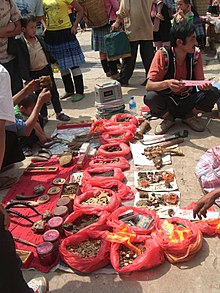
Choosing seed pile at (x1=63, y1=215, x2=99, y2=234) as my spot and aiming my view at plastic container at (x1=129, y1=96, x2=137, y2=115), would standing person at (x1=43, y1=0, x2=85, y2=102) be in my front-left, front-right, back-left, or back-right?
front-left

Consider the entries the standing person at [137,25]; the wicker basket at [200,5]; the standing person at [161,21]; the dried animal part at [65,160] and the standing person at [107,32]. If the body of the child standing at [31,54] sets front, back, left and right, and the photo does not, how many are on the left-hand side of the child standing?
4

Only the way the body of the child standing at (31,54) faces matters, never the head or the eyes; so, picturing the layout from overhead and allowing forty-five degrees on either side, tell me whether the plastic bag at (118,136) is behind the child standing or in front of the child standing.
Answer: in front

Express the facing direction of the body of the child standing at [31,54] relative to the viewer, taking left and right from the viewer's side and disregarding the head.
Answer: facing the viewer and to the right of the viewer

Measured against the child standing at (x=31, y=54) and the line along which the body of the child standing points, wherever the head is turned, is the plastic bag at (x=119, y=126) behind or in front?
in front

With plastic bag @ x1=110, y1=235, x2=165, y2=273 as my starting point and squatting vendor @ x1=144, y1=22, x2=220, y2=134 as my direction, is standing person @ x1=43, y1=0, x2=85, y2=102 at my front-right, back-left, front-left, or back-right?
front-left

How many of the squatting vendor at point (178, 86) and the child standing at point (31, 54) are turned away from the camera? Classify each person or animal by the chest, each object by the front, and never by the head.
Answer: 0

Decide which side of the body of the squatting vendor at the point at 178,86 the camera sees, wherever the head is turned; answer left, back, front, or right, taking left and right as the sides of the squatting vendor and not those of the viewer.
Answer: front

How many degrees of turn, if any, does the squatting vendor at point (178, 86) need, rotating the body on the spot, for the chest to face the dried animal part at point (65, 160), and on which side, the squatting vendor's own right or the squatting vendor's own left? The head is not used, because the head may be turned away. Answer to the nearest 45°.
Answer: approximately 45° to the squatting vendor's own right

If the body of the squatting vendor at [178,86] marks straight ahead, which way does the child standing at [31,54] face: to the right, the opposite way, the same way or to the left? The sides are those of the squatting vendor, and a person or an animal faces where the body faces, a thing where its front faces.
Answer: the same way

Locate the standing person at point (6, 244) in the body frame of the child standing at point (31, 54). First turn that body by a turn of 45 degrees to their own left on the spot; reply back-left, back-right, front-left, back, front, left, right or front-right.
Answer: right

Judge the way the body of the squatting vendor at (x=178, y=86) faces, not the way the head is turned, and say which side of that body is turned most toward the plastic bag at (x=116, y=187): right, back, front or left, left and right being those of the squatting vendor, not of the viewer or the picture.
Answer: front
